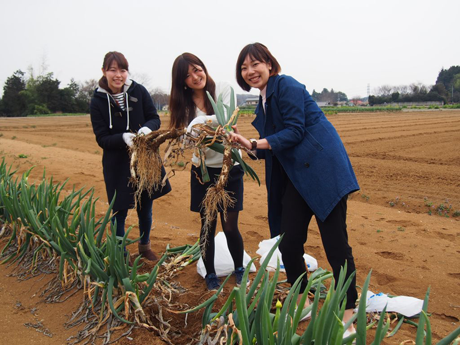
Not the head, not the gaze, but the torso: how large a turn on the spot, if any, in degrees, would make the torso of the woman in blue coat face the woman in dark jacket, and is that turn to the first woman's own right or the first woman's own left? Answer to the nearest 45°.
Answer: approximately 90° to the first woman's own right

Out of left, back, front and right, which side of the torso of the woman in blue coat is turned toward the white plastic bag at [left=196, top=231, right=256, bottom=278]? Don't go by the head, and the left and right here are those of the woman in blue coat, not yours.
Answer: right

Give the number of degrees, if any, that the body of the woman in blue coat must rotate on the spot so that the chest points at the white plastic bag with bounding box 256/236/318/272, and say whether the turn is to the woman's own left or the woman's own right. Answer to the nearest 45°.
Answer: approximately 135° to the woman's own right

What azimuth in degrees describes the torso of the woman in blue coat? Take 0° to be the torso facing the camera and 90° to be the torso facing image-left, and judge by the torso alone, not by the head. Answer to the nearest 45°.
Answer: approximately 45°
